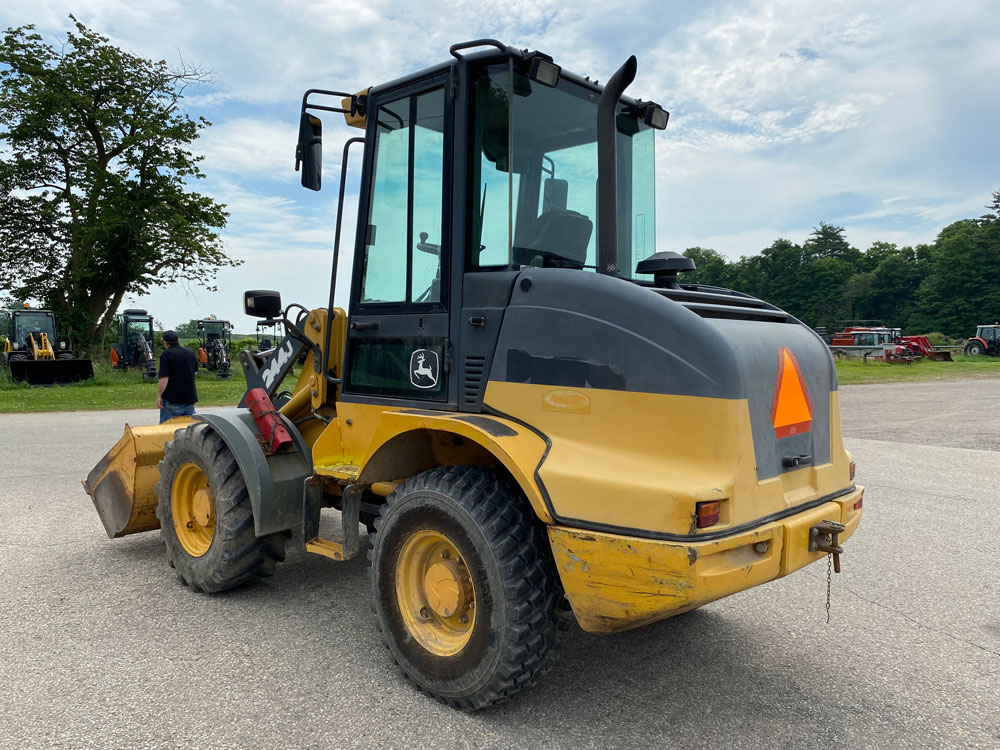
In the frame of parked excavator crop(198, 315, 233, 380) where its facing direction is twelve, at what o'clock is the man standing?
The man standing is roughly at 12 o'clock from the parked excavator.

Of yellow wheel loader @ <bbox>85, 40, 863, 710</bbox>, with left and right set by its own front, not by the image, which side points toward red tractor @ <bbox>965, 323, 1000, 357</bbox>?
right

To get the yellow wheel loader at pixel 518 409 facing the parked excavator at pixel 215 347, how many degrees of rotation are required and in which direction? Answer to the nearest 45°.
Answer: approximately 45° to its right

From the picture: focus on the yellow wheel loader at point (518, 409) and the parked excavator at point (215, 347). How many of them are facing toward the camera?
1

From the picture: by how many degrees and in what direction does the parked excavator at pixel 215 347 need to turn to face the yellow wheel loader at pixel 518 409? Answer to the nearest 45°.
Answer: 0° — it already faces it

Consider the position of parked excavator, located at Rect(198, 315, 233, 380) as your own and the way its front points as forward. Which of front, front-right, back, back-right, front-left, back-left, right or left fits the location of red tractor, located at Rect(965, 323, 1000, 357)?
left

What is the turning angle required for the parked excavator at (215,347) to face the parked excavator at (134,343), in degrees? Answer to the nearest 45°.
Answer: approximately 135° to its right

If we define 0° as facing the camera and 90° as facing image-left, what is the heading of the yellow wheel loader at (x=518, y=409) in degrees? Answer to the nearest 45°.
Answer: approximately 135°

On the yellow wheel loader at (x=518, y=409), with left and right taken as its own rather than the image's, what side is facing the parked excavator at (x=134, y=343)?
front

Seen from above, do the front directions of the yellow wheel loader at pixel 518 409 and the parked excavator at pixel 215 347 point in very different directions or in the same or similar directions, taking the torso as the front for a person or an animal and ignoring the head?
very different directions

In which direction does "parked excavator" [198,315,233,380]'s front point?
toward the camera

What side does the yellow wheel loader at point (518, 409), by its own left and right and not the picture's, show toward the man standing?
front
